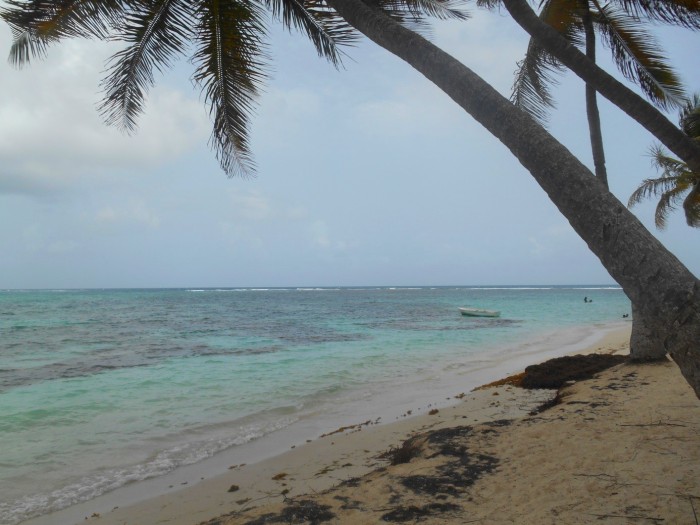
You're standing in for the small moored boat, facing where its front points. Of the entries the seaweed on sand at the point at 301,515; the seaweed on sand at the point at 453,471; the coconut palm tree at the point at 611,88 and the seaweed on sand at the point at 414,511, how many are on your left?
4

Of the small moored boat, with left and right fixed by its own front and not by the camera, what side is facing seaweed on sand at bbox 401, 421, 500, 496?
left

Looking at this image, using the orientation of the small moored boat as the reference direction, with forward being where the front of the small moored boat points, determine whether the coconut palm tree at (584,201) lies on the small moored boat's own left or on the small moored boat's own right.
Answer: on the small moored boat's own left

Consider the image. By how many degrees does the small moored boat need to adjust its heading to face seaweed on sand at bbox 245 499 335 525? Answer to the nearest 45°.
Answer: approximately 90° to its left

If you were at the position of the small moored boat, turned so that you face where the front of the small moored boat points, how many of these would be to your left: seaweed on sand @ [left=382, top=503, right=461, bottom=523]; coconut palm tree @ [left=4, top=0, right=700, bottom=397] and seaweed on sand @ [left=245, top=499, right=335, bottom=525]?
3

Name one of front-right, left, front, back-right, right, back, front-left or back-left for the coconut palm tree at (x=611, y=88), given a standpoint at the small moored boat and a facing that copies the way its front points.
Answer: left

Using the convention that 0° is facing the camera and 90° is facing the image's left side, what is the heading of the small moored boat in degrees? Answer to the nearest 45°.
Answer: approximately 90°

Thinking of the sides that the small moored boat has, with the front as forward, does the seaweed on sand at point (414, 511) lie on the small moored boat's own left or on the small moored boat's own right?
on the small moored boat's own left
